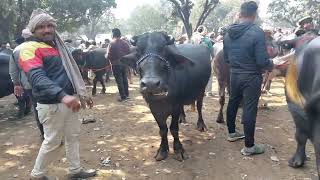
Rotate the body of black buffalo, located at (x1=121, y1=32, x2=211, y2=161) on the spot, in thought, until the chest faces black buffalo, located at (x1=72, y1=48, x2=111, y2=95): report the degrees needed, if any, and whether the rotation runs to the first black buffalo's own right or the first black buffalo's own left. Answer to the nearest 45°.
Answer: approximately 135° to the first black buffalo's own right

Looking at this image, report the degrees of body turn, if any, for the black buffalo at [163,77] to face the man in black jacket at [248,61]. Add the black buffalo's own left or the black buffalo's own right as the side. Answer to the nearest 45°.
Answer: approximately 135° to the black buffalo's own left

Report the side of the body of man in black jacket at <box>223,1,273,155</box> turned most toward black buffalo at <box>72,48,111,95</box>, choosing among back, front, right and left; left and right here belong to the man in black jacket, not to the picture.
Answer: left

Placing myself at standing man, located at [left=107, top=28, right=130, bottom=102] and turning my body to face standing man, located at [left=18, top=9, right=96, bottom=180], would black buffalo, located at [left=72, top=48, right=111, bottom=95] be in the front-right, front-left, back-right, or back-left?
back-right

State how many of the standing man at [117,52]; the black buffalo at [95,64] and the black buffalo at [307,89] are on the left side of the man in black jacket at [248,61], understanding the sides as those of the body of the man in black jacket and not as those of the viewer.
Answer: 2

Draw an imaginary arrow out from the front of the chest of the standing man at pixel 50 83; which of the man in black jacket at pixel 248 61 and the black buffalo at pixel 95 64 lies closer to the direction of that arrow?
the man in black jacket

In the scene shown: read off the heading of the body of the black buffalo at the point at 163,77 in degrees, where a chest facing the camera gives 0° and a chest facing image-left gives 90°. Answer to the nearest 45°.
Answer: approximately 45°

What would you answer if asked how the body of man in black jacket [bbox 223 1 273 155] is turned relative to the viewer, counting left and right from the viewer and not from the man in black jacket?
facing away from the viewer and to the right of the viewer

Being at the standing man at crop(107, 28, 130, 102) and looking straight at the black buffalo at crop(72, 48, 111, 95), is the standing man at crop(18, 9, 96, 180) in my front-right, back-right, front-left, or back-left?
back-left

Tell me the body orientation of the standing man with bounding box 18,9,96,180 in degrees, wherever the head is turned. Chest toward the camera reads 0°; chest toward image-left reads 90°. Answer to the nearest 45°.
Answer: approximately 315°

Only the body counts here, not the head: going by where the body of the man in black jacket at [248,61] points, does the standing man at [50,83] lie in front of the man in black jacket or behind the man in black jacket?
behind

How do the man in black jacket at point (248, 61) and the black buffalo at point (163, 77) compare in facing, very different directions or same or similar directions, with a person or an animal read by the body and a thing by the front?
very different directions
